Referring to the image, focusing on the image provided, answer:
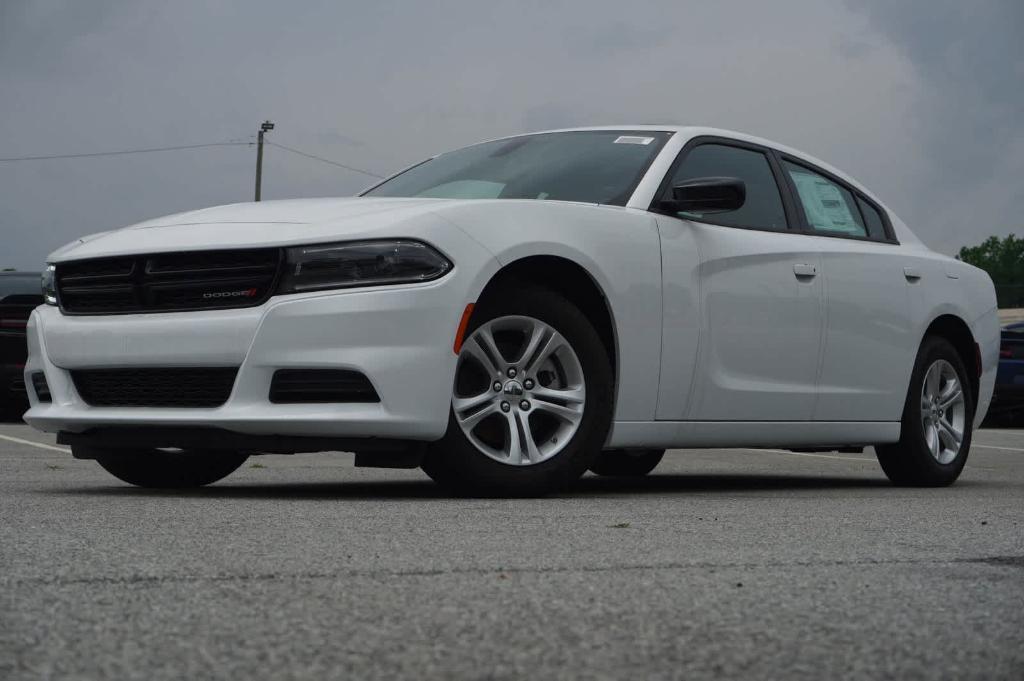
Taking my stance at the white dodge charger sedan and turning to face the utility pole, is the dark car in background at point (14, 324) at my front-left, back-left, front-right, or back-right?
front-left

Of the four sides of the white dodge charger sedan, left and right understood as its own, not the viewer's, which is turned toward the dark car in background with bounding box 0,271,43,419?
right

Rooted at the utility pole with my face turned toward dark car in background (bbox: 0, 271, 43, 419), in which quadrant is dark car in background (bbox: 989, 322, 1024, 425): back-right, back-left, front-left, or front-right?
front-left

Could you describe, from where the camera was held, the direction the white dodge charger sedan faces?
facing the viewer and to the left of the viewer

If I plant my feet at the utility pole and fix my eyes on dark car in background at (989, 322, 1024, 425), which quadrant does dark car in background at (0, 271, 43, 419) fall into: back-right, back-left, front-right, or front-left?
front-right

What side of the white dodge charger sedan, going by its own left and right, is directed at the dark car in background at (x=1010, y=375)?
back

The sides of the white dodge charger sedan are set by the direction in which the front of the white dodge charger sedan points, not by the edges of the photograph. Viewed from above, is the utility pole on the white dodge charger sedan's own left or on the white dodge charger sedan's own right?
on the white dodge charger sedan's own right
